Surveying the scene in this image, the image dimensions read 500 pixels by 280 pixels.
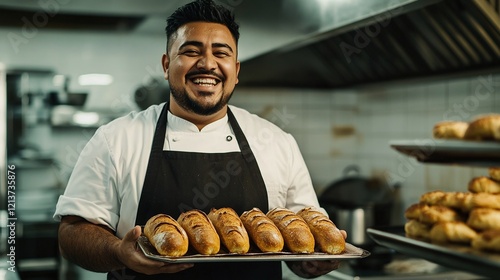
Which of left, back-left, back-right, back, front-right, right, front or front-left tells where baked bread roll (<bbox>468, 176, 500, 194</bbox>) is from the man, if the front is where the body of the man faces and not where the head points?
front-left

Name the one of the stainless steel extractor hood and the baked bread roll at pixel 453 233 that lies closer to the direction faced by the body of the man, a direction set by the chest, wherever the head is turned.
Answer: the baked bread roll

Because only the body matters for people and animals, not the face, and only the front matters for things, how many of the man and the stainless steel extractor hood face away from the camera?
0

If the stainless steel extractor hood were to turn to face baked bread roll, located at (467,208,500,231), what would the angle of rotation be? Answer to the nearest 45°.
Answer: approximately 45° to its left

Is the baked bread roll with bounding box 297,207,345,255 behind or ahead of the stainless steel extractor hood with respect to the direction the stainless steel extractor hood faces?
ahead

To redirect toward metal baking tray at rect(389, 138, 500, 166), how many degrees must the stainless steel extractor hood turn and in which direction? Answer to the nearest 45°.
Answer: approximately 45° to its left

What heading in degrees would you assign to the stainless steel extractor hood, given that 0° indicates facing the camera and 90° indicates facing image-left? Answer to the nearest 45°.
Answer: approximately 45°

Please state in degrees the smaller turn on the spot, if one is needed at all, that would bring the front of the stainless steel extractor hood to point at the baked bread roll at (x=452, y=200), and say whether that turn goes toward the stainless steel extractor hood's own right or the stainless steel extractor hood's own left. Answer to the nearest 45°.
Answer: approximately 45° to the stainless steel extractor hood's own left
